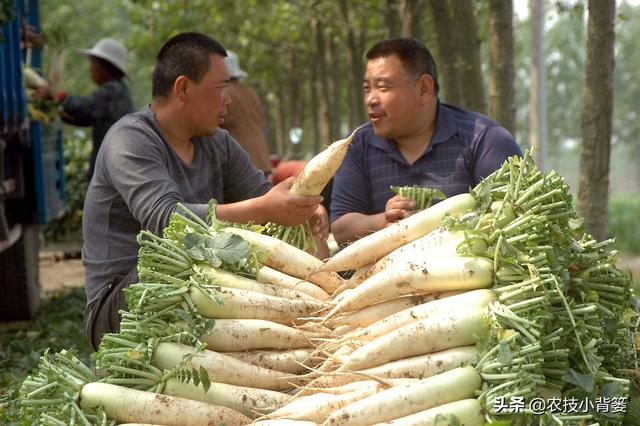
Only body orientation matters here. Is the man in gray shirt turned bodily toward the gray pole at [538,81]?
no

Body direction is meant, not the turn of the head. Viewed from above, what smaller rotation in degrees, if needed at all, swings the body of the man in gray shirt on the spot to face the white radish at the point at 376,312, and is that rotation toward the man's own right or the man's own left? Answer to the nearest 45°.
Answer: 0° — they already face it

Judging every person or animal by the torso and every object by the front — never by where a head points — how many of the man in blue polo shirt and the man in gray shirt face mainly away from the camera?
0

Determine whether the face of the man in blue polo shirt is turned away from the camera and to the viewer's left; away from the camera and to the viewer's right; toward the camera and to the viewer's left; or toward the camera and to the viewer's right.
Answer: toward the camera and to the viewer's left

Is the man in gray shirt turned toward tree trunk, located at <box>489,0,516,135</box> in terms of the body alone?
no

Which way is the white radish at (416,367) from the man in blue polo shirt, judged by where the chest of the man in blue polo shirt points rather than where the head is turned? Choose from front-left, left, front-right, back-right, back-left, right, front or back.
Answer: front-left

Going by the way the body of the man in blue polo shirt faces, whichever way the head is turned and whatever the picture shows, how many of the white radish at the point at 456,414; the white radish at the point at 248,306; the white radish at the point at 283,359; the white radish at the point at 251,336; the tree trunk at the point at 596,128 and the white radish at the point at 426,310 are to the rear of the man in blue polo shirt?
1

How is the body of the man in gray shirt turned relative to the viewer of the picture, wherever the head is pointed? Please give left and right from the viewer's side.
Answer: facing the viewer and to the right of the viewer

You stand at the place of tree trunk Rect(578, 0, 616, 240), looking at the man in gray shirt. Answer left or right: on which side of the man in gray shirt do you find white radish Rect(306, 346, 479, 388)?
left

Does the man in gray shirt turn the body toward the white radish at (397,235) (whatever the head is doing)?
yes

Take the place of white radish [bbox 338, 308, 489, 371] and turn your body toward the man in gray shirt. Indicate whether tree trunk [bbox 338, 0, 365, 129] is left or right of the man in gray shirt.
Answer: right

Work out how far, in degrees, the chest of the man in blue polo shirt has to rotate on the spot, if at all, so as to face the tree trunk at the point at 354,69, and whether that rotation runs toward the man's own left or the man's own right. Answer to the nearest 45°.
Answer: approximately 135° to the man's own right

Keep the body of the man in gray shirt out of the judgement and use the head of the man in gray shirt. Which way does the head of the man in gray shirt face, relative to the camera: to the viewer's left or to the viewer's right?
to the viewer's right

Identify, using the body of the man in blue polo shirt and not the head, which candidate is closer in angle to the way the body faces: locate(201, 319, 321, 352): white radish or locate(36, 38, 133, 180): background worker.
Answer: the white radish

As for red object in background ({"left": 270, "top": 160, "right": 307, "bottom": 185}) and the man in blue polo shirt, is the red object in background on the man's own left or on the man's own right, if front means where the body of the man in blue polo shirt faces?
on the man's own right

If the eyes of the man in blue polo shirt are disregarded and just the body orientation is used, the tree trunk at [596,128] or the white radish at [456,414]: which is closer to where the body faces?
the white radish

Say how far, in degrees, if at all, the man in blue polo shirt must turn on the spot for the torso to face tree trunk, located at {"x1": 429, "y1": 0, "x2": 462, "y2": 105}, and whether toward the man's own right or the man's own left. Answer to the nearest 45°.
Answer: approximately 135° to the man's own right

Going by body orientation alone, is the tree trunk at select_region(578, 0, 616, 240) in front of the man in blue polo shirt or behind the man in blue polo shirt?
behind

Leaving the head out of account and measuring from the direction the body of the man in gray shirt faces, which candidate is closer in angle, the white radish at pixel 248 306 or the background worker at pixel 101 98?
the white radish

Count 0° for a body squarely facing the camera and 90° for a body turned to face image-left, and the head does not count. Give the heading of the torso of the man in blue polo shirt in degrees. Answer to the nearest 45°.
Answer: approximately 45°

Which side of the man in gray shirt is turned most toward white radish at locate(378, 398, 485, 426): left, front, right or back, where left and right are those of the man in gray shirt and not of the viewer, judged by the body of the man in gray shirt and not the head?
front

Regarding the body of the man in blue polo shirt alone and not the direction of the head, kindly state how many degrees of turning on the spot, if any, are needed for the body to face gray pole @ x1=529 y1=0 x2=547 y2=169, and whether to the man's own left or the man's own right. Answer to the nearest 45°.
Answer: approximately 135° to the man's own right

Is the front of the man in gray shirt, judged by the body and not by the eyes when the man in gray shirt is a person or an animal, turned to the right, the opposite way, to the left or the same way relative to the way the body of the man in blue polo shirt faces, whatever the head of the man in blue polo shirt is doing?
to the left
